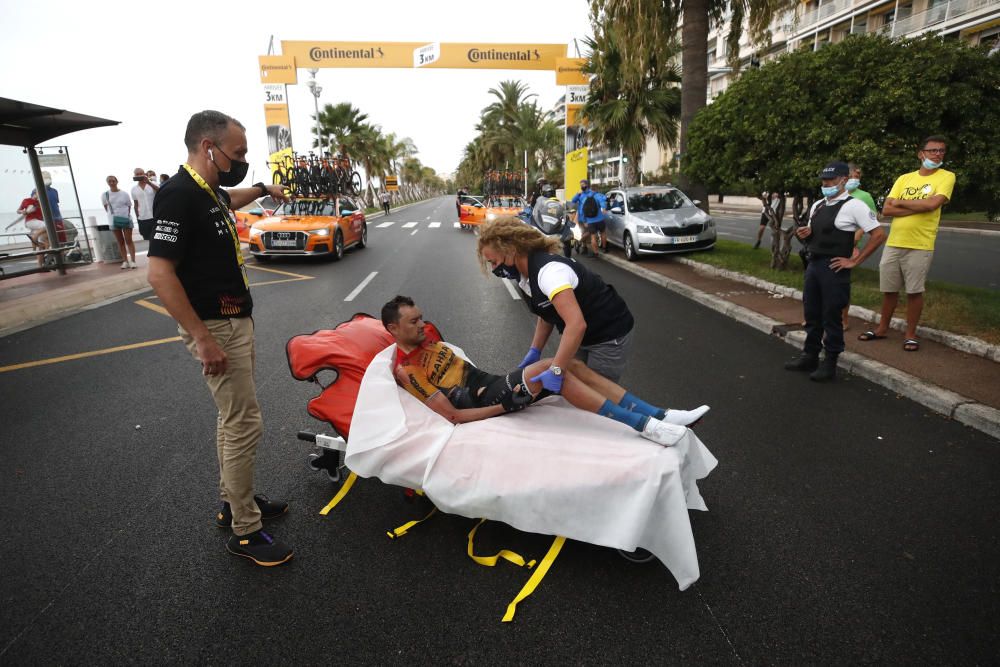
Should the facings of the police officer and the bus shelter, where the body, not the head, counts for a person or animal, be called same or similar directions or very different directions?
very different directions

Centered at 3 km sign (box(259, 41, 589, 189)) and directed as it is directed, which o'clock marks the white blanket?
The white blanket is roughly at 12 o'clock from the 3 km sign.

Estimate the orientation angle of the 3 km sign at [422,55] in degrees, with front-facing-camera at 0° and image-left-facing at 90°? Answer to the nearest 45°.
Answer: approximately 0°

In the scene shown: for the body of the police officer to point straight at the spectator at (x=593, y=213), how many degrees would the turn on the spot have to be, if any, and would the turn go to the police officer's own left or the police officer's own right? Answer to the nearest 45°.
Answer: approximately 90° to the police officer's own right

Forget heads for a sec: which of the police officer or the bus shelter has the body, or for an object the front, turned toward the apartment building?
the bus shelter

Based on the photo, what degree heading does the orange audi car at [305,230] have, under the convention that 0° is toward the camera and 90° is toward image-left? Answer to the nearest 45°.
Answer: approximately 45°

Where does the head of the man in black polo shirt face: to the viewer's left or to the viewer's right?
to the viewer's right

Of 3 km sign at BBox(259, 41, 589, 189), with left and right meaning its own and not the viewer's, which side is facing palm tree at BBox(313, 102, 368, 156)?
back

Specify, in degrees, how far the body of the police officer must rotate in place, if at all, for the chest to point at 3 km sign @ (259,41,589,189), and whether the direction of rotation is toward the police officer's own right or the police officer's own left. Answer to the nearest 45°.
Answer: approximately 90° to the police officer's own right

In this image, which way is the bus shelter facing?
to the viewer's right

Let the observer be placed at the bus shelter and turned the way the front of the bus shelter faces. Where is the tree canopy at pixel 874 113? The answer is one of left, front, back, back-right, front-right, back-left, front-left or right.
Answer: front-right

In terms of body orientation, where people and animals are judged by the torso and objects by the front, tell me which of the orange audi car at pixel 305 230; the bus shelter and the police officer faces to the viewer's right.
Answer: the bus shelter
